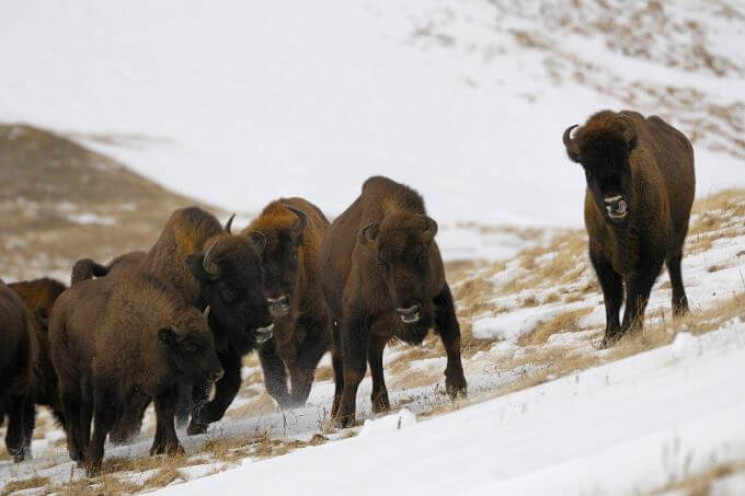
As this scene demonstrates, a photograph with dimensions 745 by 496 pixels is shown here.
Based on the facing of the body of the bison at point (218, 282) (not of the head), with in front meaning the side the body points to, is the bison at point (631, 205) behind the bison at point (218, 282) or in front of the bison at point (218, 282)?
in front

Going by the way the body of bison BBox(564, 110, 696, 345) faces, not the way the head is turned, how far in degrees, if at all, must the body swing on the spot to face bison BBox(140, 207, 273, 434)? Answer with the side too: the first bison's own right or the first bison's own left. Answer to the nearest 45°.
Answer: approximately 45° to the first bison's own right

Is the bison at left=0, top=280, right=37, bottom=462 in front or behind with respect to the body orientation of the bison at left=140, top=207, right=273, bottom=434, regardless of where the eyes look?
behind

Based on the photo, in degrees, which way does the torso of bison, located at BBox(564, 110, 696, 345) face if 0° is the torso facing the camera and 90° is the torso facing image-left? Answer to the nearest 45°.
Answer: approximately 45°

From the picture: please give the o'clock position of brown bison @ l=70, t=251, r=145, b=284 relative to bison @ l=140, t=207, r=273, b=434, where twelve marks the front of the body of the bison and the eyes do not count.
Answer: The brown bison is roughly at 6 o'clock from the bison.

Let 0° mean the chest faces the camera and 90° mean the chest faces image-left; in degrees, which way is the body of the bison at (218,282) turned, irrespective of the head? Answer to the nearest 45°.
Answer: approximately 315°

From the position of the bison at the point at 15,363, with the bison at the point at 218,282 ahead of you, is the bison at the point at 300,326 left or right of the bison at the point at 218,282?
left

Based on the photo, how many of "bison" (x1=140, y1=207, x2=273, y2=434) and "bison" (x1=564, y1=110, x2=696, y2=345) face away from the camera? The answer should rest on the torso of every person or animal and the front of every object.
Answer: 0

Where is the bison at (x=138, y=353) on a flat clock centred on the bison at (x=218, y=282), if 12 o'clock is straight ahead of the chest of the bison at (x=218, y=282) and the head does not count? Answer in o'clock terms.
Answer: the bison at (x=138, y=353) is roughly at 3 o'clock from the bison at (x=218, y=282).
